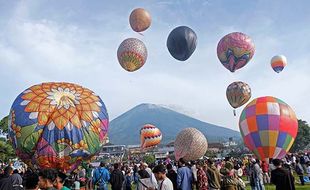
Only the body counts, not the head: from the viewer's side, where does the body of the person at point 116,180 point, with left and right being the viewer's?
facing away from the viewer

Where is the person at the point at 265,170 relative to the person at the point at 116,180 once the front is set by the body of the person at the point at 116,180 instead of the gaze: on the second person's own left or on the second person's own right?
on the second person's own right

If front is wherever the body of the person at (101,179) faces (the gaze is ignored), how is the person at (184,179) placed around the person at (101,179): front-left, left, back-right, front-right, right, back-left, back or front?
back-right

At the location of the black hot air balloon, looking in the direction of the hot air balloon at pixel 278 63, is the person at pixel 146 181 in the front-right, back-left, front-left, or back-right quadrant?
back-right

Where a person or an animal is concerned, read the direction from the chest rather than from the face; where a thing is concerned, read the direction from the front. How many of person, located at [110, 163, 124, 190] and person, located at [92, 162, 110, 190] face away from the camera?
2

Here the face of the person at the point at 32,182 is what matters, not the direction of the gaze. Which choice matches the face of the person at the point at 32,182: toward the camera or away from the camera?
away from the camera

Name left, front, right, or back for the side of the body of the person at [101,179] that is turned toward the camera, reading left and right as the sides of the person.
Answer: back

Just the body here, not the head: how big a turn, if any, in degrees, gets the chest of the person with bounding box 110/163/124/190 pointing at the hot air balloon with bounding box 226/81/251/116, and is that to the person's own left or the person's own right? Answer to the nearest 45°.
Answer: approximately 45° to the person's own right
